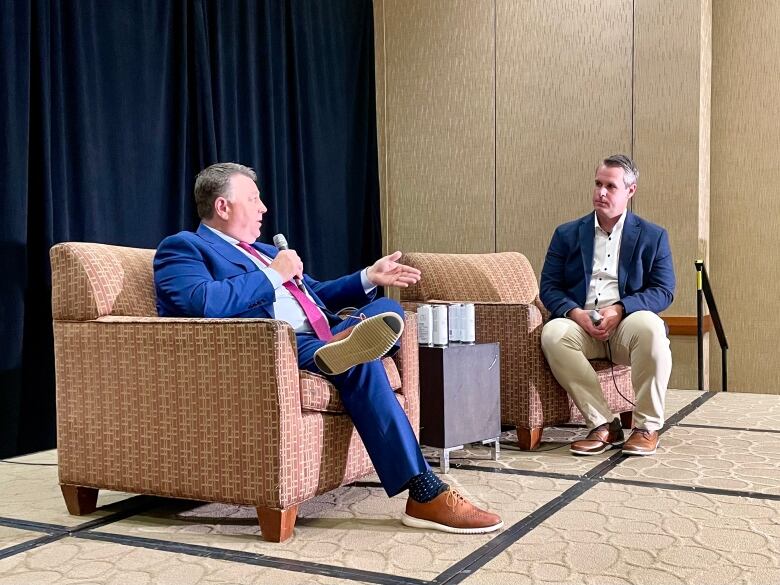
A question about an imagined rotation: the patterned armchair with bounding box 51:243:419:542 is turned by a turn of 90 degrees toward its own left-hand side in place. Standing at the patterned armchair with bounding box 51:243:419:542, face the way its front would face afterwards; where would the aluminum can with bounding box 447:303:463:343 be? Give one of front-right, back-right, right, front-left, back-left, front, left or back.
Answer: front

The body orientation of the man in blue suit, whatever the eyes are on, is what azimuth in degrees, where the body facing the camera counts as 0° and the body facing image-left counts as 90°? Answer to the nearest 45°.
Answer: approximately 315°

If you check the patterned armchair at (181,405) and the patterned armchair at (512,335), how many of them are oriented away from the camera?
0

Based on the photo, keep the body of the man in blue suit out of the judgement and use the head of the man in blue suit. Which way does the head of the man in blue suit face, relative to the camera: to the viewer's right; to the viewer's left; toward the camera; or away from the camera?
to the viewer's right

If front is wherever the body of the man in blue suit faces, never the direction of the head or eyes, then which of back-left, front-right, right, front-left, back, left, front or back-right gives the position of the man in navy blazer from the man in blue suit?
left

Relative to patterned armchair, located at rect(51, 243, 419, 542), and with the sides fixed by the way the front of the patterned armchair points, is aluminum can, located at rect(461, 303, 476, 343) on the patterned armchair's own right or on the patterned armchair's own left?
on the patterned armchair's own left

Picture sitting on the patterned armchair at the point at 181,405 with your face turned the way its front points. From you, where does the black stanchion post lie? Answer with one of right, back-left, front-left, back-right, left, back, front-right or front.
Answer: left

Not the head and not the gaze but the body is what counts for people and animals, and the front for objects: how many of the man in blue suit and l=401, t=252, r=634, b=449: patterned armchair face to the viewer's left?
0

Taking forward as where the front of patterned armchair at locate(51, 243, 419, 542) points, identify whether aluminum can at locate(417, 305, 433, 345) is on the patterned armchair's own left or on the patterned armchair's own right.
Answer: on the patterned armchair's own left

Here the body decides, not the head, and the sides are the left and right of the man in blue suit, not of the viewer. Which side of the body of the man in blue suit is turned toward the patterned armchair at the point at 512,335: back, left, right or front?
left

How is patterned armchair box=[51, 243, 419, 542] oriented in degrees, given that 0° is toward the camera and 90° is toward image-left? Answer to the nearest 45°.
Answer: approximately 315°
